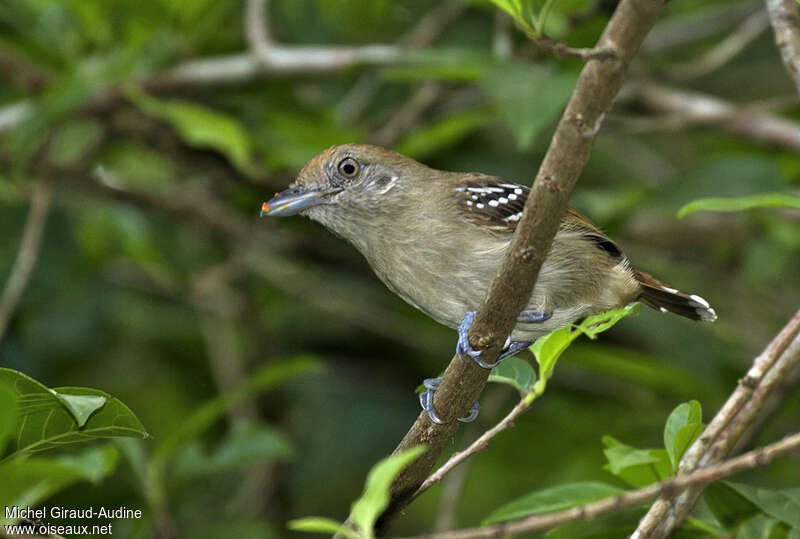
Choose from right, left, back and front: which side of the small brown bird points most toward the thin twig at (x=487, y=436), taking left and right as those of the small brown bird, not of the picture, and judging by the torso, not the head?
left

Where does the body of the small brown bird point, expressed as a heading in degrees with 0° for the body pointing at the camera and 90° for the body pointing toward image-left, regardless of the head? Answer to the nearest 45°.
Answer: approximately 90°

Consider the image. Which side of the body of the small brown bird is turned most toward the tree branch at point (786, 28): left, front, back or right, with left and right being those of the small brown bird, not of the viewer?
back

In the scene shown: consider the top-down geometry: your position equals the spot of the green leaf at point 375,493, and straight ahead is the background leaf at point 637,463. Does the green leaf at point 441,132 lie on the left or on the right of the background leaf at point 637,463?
left

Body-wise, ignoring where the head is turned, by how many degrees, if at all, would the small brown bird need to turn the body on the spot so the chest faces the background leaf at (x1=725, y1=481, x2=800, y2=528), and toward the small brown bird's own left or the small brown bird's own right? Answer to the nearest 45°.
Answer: approximately 135° to the small brown bird's own right

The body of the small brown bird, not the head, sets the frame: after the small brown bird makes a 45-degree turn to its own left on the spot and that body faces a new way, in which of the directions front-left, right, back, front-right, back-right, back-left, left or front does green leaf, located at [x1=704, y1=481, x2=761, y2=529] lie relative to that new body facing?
left

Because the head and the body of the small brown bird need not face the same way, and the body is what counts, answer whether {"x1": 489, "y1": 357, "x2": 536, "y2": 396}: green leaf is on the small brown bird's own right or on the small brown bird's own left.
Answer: on the small brown bird's own left

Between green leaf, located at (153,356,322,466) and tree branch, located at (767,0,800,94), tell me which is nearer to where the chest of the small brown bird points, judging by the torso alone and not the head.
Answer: the green leaf

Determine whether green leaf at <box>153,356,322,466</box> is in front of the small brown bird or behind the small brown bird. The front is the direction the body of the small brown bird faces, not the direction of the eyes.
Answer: in front

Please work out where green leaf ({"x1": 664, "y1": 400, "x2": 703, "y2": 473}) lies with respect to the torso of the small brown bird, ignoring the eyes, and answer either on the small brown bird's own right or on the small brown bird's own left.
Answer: on the small brown bird's own left

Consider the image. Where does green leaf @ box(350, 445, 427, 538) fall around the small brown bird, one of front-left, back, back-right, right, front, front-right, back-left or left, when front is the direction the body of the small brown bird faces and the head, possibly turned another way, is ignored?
left

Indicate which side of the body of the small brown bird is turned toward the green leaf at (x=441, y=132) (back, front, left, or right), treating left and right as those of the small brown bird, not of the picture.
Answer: right
